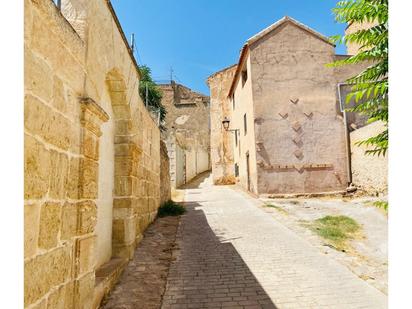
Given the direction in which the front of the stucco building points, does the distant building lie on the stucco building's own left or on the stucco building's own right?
on the stucco building's own right

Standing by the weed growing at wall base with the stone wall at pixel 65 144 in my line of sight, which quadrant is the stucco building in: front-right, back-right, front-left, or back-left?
back-left

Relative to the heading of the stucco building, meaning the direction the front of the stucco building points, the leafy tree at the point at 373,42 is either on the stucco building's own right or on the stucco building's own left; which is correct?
on the stucco building's own left
